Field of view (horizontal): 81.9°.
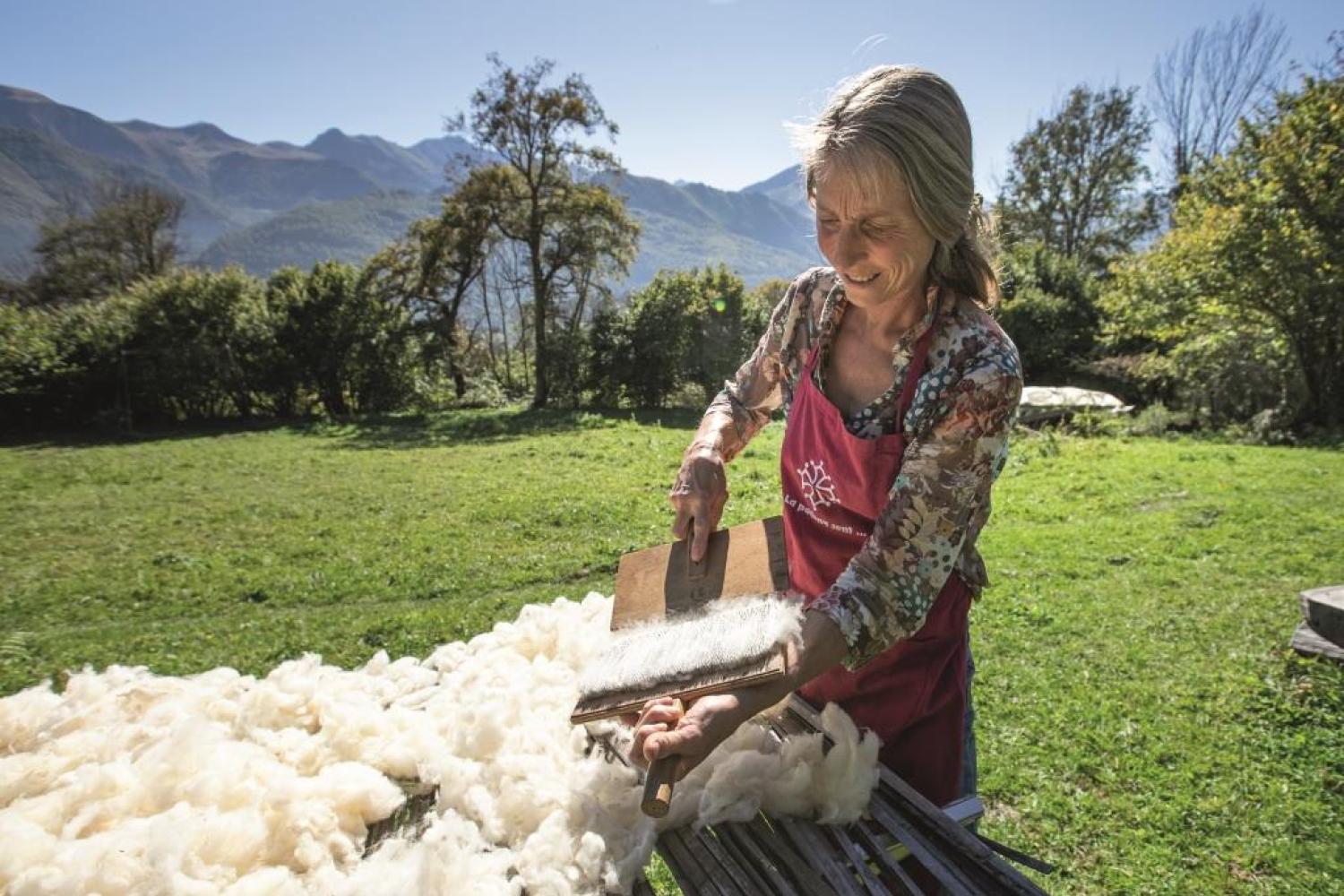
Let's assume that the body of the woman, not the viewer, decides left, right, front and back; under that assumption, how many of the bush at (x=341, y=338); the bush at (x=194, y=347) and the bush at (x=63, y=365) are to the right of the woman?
3

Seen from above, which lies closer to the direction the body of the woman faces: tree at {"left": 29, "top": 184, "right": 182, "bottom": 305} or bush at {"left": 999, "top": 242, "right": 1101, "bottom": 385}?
the tree

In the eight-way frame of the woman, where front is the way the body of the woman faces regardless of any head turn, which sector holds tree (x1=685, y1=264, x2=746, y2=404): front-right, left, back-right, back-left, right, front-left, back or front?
back-right

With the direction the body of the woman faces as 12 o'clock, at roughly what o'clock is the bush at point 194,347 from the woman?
The bush is roughly at 3 o'clock from the woman.

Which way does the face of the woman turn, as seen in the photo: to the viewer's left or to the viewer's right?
to the viewer's left

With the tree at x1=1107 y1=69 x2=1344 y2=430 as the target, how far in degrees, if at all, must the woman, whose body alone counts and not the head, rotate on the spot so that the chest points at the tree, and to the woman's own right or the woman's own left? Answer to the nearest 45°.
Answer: approximately 180°

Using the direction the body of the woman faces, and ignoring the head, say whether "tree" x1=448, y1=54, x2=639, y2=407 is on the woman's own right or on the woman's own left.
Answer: on the woman's own right

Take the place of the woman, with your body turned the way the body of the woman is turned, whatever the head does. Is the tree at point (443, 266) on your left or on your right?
on your right

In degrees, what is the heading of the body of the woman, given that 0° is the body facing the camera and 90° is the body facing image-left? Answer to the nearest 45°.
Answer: approximately 45°

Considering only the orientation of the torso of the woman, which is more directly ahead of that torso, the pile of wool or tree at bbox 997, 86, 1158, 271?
the pile of wool
